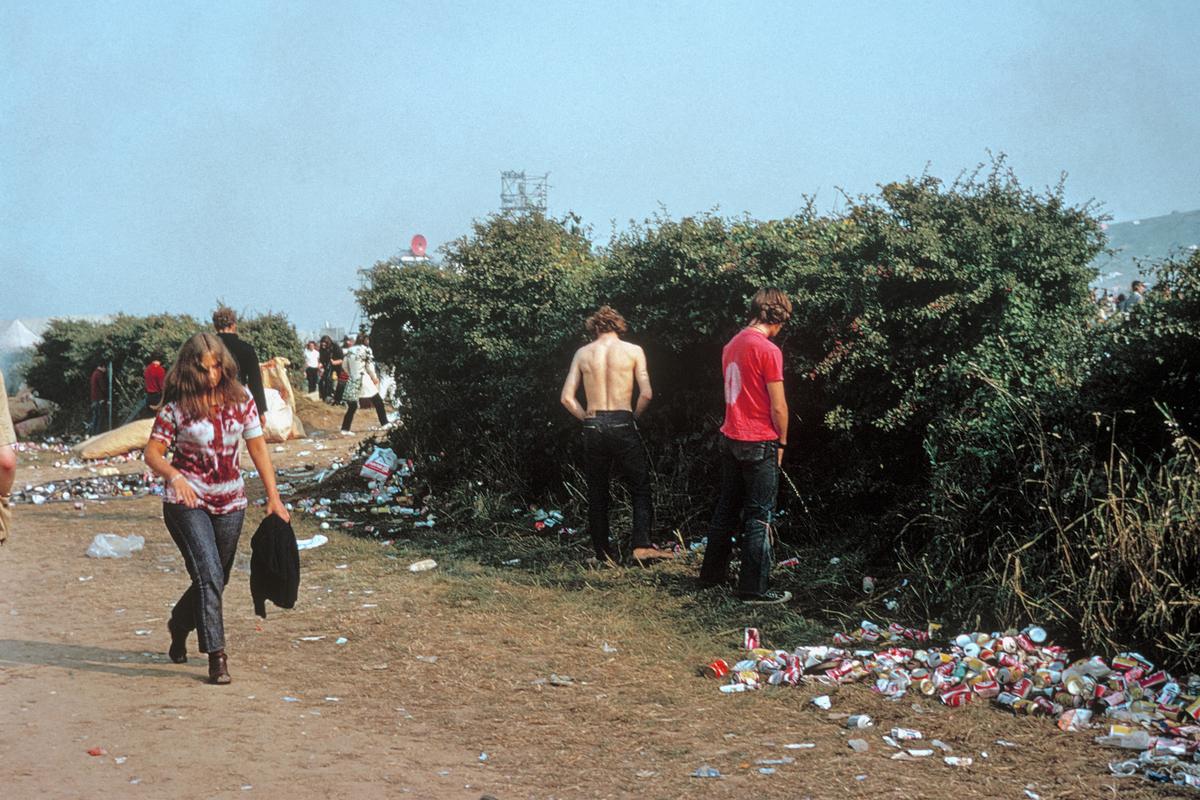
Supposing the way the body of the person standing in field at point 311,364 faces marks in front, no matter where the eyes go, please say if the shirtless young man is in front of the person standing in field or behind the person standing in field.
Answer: in front

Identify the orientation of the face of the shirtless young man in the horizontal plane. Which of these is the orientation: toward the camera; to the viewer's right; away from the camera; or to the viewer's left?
away from the camera

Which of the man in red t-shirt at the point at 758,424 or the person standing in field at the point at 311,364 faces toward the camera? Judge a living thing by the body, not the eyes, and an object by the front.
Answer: the person standing in field

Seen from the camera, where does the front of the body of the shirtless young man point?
away from the camera

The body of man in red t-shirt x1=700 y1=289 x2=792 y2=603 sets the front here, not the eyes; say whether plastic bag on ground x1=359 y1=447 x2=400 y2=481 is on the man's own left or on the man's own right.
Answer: on the man's own left

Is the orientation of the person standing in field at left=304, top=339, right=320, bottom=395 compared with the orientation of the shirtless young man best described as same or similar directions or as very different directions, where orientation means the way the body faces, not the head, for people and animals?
very different directions

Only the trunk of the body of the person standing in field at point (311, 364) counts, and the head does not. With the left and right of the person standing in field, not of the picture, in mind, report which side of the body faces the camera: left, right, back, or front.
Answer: front

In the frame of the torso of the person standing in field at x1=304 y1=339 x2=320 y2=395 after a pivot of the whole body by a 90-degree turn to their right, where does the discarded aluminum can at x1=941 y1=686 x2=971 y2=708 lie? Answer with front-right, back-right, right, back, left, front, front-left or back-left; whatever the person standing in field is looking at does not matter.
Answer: left

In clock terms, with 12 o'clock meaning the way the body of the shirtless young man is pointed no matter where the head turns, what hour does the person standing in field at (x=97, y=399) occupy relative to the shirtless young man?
The person standing in field is roughly at 11 o'clock from the shirtless young man.

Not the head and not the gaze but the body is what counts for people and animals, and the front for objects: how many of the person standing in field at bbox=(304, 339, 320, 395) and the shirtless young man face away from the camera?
1

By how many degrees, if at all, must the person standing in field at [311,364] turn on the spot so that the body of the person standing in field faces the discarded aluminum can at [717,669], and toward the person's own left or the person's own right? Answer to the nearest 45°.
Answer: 0° — they already face it

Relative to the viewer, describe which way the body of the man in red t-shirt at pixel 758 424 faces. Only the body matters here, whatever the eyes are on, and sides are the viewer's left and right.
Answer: facing away from the viewer and to the right of the viewer

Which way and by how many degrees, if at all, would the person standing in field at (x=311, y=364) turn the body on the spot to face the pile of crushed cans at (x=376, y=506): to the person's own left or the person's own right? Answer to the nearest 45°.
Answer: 0° — they already face it

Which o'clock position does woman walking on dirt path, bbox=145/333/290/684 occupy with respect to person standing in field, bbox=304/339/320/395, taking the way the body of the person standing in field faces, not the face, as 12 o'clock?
The woman walking on dirt path is roughly at 12 o'clock from the person standing in field.

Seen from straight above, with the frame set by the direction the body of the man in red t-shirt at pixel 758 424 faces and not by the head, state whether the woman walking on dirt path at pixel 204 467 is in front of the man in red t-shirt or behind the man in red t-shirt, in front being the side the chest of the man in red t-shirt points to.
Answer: behind

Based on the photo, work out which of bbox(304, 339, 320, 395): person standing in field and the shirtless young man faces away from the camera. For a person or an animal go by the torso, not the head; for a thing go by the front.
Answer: the shirtless young man

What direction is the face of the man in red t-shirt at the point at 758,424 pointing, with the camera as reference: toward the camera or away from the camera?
away from the camera

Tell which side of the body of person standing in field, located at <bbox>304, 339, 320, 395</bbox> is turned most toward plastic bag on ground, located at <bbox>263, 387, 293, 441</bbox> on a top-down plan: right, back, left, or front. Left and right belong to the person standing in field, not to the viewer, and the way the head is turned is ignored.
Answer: front

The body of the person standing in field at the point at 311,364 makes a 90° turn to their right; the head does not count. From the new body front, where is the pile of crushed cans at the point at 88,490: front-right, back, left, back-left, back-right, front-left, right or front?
left
